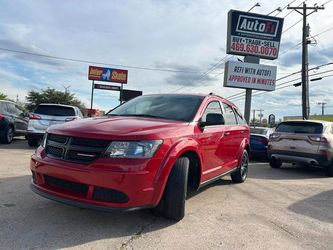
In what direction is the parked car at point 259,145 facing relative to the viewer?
away from the camera

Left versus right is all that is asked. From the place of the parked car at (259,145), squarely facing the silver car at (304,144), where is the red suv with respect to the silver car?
right

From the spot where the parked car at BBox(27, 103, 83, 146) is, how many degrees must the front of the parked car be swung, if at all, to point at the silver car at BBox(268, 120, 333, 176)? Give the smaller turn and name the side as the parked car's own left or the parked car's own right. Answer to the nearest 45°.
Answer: approximately 135° to the parked car's own right

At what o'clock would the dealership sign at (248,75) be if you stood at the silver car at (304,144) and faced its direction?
The dealership sign is roughly at 10 o'clock from the silver car.

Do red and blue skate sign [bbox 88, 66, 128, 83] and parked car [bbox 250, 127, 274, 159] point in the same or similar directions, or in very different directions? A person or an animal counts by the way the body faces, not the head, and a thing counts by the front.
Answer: very different directions

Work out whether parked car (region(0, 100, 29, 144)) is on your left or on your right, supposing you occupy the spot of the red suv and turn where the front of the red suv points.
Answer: on your right

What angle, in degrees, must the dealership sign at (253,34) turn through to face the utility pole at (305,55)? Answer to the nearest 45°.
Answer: approximately 90° to its left

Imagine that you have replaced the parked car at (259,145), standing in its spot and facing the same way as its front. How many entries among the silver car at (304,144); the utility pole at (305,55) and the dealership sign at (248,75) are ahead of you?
2

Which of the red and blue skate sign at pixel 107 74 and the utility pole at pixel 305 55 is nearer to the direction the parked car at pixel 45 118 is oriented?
the red and blue skate sign

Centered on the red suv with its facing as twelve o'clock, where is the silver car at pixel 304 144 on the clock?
The silver car is roughly at 6 o'clock from the red suv.

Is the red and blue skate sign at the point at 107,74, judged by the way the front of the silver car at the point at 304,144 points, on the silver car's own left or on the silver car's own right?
on the silver car's own left

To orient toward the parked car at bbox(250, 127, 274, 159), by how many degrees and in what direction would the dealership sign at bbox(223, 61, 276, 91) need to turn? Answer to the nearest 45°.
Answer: approximately 45° to its right

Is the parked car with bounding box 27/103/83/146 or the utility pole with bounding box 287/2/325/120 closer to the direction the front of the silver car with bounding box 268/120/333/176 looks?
the utility pole

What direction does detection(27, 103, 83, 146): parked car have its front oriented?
away from the camera

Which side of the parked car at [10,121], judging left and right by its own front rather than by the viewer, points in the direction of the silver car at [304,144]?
right
